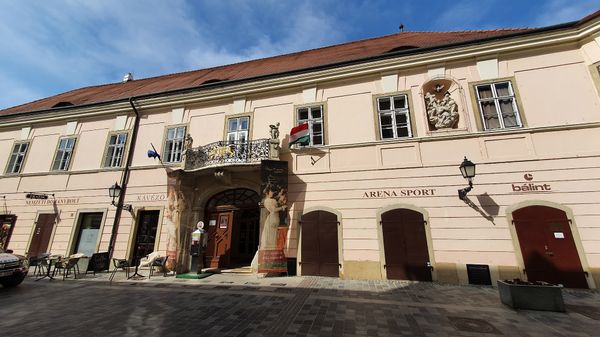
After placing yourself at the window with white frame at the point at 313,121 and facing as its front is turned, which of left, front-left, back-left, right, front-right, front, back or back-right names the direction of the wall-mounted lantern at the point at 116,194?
right

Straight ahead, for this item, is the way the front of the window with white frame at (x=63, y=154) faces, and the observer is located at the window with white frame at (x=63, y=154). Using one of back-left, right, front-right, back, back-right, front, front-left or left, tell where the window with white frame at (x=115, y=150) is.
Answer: front-left

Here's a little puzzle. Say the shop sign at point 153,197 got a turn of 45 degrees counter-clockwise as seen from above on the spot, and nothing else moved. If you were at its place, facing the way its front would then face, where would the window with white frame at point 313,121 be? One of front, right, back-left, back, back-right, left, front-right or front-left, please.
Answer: front-left

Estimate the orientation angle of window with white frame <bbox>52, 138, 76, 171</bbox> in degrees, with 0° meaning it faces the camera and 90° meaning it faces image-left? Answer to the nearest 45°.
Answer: approximately 0°

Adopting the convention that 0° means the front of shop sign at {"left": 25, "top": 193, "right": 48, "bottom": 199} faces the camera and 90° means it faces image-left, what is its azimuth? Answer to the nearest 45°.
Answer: approximately 0°

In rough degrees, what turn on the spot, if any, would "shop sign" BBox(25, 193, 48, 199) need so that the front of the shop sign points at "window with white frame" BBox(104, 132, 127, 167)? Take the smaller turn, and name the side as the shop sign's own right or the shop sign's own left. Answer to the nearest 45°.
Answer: approximately 45° to the shop sign's own left

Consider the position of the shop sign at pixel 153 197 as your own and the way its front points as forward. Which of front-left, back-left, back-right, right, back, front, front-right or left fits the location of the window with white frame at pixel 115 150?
right

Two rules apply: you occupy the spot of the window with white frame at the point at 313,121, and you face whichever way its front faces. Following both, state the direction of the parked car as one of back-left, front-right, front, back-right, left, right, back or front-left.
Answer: right

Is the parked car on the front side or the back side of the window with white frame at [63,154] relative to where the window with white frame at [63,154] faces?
on the front side
